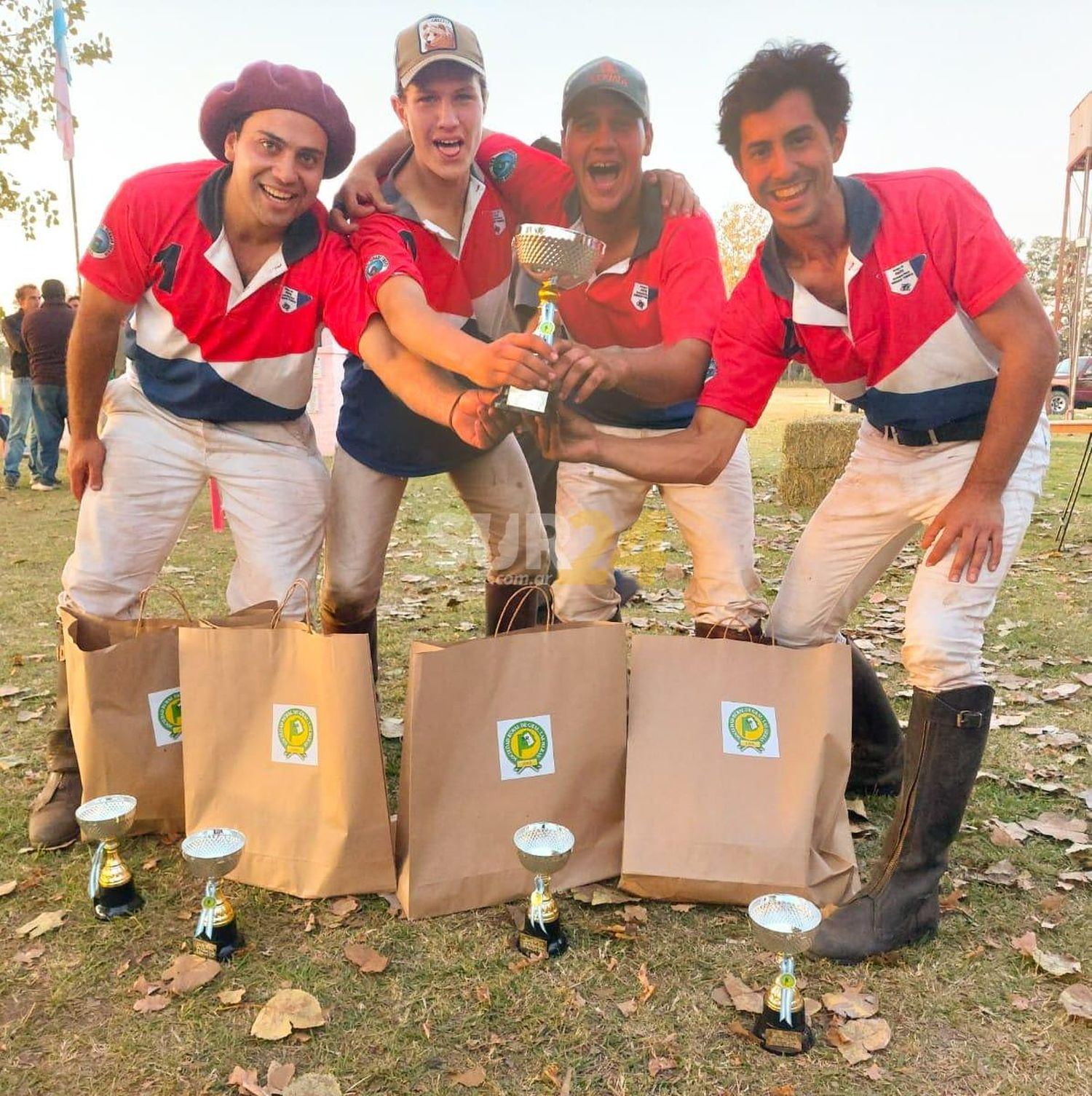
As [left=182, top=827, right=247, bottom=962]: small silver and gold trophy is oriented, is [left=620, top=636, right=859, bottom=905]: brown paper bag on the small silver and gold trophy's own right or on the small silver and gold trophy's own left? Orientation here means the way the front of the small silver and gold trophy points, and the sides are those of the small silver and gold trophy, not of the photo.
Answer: on the small silver and gold trophy's own left

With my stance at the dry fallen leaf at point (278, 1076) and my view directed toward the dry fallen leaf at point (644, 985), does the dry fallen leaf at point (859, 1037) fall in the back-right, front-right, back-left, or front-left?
front-right

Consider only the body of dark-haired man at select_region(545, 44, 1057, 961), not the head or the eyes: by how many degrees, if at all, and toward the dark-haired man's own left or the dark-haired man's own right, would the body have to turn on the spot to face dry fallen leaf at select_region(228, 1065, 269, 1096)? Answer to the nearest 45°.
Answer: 0° — they already face it

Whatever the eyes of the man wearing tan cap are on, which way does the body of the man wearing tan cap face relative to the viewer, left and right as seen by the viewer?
facing the viewer and to the right of the viewer

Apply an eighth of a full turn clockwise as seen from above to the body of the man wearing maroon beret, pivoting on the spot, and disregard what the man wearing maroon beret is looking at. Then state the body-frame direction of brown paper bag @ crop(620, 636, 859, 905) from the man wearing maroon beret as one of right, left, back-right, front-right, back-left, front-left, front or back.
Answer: left

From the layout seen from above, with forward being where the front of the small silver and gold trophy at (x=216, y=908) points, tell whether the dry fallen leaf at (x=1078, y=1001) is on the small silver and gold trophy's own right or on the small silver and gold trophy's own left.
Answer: on the small silver and gold trophy's own left

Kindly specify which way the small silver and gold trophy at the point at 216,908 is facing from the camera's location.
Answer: facing the viewer and to the left of the viewer

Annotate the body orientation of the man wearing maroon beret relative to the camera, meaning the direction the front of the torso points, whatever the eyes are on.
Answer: toward the camera

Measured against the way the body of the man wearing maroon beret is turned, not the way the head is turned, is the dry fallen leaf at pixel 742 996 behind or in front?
in front

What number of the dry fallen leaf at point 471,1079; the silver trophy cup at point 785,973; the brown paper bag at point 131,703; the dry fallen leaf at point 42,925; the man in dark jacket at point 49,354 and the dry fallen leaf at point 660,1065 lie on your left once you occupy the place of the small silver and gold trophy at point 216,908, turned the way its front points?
3

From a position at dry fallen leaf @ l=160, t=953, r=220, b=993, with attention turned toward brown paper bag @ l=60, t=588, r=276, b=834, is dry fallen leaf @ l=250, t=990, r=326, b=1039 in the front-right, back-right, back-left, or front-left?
back-right

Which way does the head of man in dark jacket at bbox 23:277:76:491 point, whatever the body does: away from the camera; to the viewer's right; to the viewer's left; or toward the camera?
away from the camera
